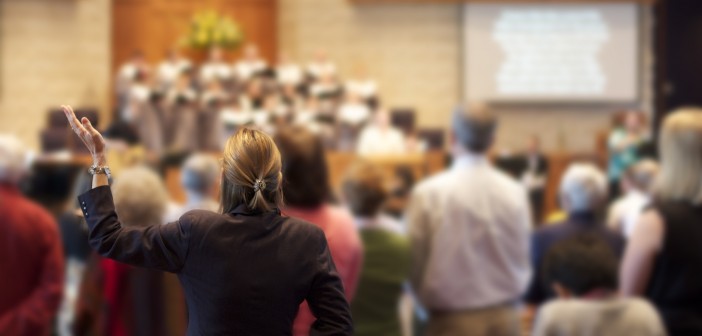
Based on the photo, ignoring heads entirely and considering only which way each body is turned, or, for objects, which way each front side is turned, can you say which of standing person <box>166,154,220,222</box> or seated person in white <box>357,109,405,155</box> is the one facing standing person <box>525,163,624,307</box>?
seated person in white <box>357,109,405,155</box>

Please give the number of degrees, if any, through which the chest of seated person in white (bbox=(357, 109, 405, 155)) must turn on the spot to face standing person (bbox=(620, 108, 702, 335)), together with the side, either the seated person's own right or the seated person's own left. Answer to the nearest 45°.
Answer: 0° — they already face them

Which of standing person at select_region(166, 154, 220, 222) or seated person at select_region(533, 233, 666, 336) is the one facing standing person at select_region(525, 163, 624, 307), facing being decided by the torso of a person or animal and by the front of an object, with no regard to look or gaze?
seated person at select_region(533, 233, 666, 336)

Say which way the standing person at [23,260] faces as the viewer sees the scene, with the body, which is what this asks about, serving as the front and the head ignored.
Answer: away from the camera

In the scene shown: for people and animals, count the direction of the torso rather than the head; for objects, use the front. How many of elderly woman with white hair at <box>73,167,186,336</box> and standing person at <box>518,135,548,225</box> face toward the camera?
1

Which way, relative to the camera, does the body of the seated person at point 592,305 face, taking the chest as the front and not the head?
away from the camera

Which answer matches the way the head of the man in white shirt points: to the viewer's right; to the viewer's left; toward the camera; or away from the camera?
away from the camera

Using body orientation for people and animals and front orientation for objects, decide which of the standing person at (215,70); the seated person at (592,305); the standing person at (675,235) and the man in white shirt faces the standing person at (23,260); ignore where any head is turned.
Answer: the standing person at (215,70)

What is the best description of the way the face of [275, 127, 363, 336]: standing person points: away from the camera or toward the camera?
away from the camera

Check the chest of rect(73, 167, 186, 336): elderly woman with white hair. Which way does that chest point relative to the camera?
away from the camera

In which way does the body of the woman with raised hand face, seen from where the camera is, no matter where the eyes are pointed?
away from the camera

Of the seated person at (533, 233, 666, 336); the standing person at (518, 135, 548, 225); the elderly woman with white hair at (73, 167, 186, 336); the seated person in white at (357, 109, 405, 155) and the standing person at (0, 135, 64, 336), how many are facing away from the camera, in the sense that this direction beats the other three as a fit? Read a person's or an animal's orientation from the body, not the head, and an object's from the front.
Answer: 3

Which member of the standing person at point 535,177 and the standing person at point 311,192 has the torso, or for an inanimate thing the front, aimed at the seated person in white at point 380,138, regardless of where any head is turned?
the standing person at point 311,192
